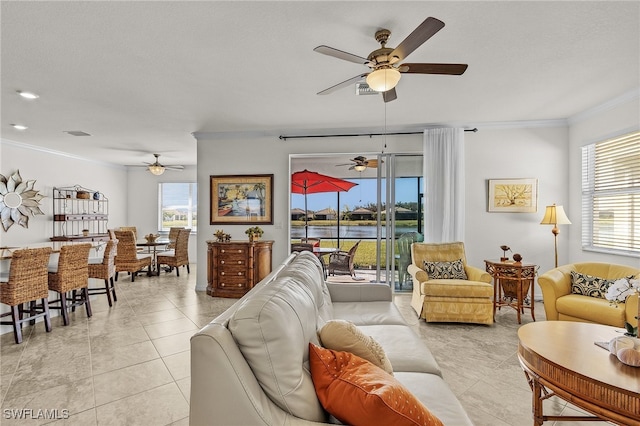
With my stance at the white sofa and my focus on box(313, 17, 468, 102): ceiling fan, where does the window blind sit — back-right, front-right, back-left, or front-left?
front-right

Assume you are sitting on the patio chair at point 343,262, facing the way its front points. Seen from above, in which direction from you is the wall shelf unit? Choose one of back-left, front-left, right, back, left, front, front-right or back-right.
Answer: front

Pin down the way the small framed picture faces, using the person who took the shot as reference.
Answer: facing the viewer

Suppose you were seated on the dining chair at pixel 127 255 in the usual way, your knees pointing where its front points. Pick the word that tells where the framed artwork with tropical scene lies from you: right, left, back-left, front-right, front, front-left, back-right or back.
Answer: right

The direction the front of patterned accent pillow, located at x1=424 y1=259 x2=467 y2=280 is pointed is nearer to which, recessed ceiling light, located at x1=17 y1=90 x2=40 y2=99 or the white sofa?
the white sofa

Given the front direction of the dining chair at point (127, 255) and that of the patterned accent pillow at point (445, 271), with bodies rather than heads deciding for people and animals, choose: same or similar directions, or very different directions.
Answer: very different directions

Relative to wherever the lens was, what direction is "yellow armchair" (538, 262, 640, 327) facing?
facing the viewer and to the left of the viewer

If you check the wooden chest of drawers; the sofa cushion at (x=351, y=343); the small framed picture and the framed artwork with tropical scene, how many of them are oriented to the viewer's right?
1

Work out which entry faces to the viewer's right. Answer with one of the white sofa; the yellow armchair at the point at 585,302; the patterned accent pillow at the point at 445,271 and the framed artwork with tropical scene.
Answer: the white sofa

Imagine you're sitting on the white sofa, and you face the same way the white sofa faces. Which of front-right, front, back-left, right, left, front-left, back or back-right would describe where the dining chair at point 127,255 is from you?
back-left

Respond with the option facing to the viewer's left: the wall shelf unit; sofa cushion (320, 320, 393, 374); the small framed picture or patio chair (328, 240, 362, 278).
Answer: the patio chair

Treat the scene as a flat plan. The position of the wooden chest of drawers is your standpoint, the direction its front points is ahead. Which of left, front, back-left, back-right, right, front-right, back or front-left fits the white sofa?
front

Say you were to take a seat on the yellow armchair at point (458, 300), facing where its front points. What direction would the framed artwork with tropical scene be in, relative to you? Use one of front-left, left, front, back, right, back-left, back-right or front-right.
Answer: back-right

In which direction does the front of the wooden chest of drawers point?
toward the camera

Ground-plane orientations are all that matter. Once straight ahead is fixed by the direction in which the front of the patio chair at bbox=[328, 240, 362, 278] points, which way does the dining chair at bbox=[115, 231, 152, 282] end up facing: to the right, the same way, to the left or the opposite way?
to the right

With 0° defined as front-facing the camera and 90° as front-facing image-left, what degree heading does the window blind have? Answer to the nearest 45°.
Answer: approximately 45°

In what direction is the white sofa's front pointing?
to the viewer's right
